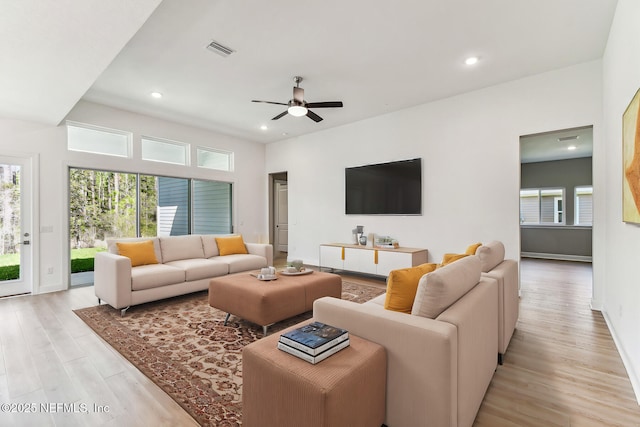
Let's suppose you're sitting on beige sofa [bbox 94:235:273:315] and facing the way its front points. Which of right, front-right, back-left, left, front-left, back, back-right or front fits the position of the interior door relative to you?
left

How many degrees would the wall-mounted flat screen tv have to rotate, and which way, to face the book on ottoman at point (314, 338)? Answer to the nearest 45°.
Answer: approximately 45° to its left

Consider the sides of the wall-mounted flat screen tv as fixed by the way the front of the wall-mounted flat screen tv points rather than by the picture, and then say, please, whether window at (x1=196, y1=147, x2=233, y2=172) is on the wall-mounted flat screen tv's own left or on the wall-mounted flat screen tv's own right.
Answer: on the wall-mounted flat screen tv's own right

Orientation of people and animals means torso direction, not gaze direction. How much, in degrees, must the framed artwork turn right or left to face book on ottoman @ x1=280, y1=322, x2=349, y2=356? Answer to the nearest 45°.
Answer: approximately 45° to its left

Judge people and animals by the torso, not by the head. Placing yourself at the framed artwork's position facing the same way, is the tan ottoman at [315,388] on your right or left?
on your left

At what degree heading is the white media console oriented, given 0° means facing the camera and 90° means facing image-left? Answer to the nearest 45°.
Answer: approximately 45°

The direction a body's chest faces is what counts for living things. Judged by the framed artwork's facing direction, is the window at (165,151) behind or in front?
in front

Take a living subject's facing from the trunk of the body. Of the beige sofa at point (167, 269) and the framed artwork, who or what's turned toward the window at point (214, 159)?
the framed artwork

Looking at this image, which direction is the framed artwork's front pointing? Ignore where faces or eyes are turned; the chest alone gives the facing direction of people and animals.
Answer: to the viewer's left

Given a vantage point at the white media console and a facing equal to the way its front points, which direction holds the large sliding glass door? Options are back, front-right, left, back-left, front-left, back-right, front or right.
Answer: front-right

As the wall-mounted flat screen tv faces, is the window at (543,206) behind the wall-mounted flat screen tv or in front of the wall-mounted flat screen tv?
behind

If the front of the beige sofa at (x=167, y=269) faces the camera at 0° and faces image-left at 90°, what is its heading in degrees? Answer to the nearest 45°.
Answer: approximately 315°

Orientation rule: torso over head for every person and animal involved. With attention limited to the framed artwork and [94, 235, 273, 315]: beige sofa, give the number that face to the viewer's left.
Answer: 1
